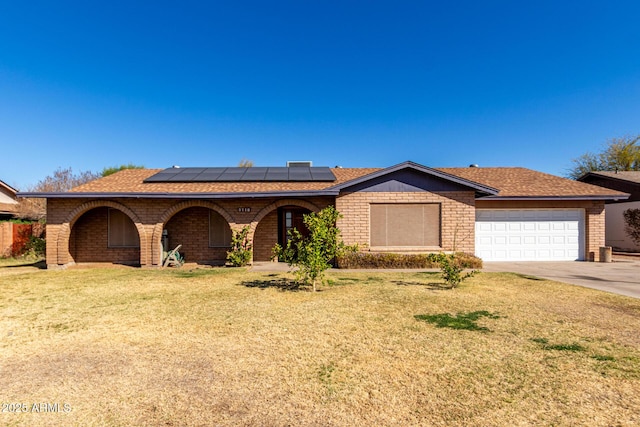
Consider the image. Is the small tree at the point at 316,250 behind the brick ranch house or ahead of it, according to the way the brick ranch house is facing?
ahead

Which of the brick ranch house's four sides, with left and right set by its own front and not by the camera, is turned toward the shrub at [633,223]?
left

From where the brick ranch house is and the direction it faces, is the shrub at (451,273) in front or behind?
in front

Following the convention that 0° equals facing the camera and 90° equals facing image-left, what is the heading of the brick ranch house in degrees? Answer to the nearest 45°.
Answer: approximately 0°

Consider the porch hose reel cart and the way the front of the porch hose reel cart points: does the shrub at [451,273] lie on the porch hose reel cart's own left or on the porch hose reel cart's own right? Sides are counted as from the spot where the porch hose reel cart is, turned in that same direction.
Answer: on the porch hose reel cart's own left
